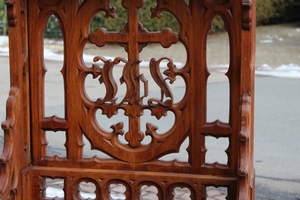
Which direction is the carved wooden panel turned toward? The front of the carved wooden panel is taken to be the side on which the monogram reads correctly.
toward the camera
